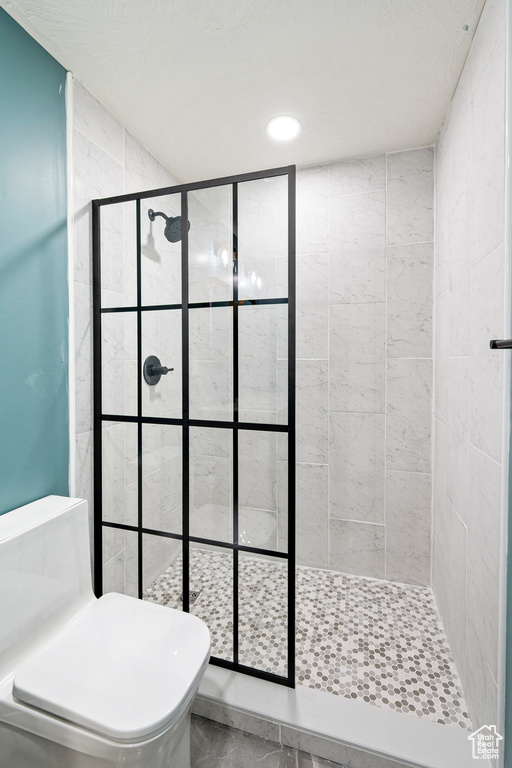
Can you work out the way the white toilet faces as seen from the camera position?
facing the viewer and to the right of the viewer
